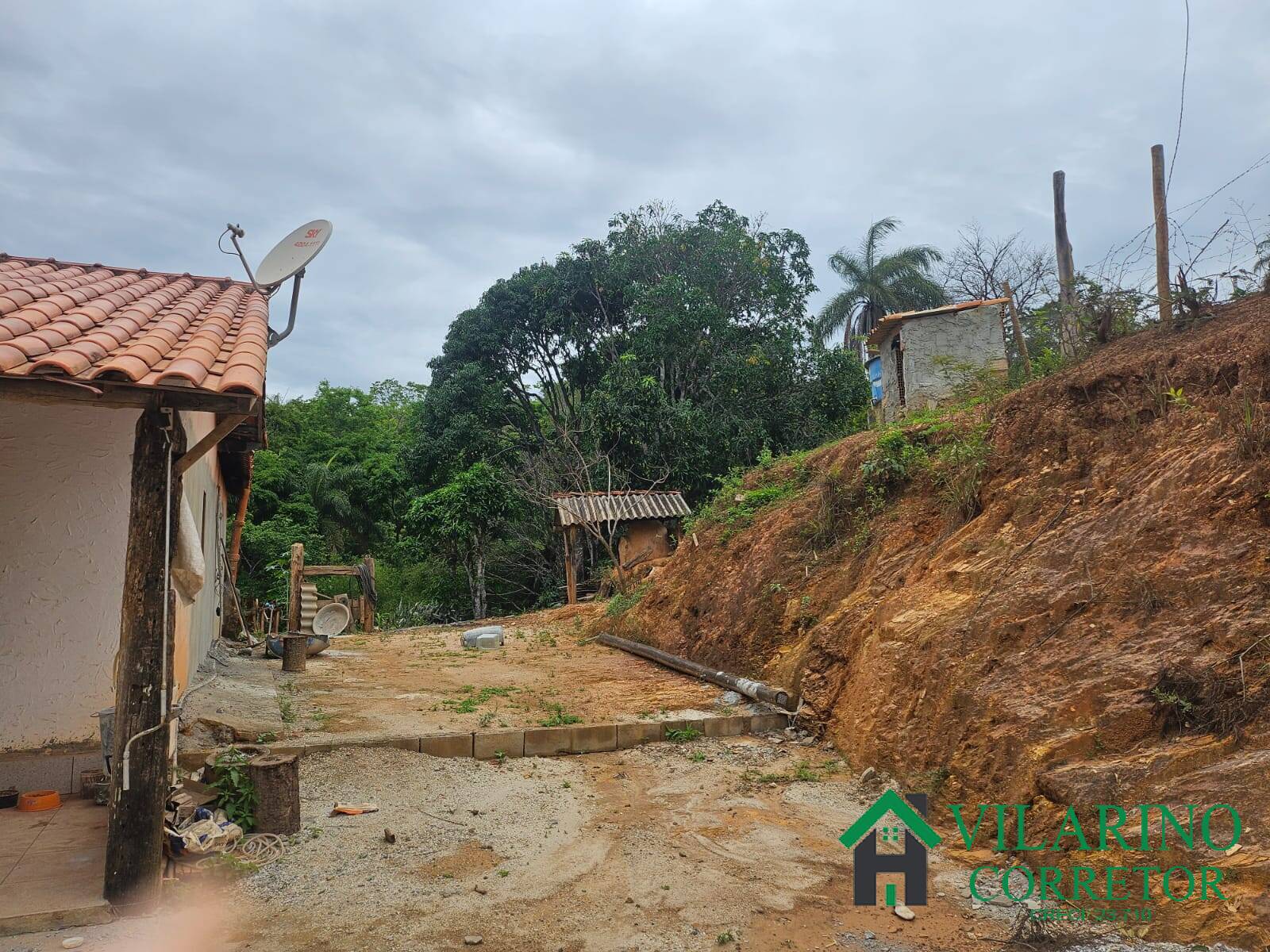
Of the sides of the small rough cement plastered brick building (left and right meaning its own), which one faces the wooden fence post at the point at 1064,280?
left

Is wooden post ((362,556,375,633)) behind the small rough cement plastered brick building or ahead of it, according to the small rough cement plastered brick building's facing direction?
ahead

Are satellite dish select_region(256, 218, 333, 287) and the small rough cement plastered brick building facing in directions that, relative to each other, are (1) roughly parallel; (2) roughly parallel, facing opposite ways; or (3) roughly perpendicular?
roughly perpendicular

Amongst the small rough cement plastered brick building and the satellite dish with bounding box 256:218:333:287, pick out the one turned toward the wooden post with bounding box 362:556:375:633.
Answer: the small rough cement plastered brick building

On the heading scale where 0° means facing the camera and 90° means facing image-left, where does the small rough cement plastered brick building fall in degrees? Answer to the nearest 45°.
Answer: approximately 90°

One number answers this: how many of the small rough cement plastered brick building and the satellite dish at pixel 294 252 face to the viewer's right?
0

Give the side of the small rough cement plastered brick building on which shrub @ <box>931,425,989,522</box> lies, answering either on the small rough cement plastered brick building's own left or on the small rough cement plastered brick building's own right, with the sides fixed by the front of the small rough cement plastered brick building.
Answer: on the small rough cement plastered brick building's own left

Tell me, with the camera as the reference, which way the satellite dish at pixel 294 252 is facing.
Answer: facing the viewer and to the left of the viewer
